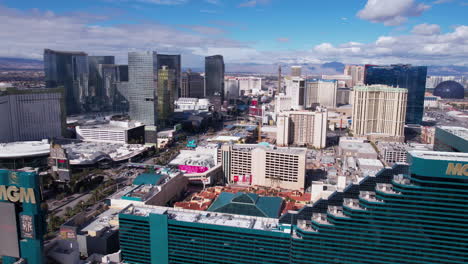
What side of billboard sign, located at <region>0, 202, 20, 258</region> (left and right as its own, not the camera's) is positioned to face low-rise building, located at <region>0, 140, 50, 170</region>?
back

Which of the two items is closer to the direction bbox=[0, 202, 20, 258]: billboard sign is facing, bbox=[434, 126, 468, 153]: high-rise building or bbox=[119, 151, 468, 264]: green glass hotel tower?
the green glass hotel tower

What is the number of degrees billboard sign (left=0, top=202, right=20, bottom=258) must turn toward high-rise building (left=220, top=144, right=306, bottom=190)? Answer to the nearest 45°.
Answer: approximately 90° to its left

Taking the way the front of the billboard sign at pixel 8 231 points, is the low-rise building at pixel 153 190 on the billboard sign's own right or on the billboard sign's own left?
on the billboard sign's own left

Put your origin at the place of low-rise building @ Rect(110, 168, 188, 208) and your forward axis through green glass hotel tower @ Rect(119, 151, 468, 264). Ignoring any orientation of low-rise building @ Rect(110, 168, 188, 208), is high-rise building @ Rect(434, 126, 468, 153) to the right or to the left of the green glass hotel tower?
left

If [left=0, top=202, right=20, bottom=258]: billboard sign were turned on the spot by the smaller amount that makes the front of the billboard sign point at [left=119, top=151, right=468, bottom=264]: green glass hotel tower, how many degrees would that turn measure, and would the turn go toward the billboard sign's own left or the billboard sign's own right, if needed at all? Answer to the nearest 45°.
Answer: approximately 45° to the billboard sign's own left

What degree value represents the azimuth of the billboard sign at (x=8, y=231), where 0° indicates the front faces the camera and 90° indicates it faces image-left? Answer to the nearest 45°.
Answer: approximately 0°

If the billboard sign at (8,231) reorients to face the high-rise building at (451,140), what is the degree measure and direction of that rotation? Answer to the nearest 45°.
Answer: approximately 90° to its left

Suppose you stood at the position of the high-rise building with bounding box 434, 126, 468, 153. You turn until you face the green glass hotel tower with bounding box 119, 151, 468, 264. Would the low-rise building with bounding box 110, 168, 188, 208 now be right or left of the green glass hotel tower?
right

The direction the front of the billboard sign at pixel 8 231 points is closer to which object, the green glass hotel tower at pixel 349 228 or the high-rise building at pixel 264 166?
the green glass hotel tower
